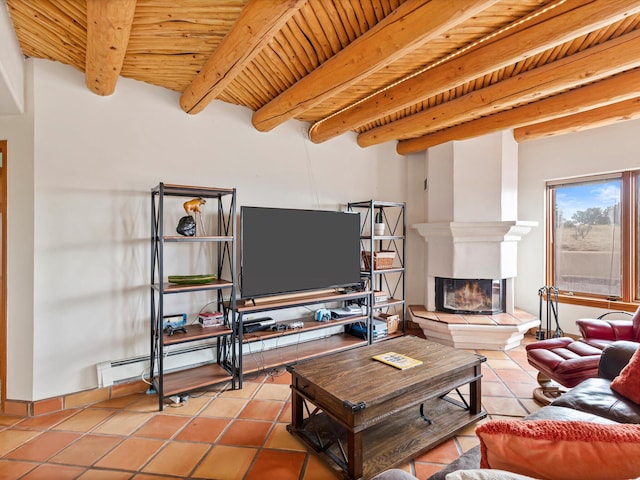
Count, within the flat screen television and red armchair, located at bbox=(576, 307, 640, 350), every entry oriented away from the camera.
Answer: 0

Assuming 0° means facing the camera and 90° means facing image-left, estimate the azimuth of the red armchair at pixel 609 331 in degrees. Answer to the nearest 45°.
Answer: approximately 45°

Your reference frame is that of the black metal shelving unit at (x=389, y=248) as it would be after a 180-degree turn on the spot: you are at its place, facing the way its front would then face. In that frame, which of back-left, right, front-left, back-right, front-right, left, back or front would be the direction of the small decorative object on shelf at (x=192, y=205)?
left

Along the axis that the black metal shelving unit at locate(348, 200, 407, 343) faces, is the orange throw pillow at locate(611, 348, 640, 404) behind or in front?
in front

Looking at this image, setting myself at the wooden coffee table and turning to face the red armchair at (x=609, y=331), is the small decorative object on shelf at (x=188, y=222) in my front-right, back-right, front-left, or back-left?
back-left

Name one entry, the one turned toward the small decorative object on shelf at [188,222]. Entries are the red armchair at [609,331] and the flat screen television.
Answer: the red armchair

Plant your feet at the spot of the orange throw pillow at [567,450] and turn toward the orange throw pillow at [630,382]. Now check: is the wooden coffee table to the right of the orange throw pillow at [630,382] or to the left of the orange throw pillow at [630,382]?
left

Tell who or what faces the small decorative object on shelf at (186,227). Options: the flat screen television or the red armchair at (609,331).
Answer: the red armchair

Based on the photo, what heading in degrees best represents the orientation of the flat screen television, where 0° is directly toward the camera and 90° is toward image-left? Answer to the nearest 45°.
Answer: approximately 315°

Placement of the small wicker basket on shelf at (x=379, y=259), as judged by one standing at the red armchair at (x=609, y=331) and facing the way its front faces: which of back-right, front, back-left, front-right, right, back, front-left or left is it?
front-right

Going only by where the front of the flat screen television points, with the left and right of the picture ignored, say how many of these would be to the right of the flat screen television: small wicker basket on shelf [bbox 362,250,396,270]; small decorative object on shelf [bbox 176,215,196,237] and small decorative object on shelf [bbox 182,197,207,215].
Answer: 2
